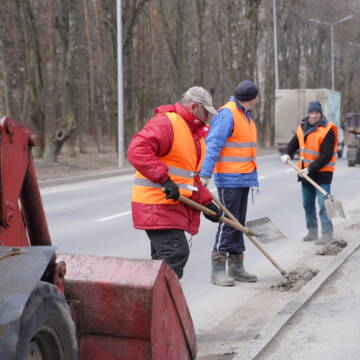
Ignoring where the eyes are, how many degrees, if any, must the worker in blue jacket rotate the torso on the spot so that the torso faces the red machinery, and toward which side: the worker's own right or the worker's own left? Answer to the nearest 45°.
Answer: approximately 45° to the worker's own right

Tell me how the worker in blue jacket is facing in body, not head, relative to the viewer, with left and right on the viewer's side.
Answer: facing the viewer and to the right of the viewer

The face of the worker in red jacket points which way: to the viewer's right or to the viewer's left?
to the viewer's right

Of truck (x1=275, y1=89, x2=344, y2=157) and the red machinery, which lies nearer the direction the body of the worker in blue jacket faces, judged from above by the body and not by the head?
the red machinery

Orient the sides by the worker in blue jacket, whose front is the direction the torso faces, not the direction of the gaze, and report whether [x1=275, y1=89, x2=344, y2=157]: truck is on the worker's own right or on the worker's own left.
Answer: on the worker's own left

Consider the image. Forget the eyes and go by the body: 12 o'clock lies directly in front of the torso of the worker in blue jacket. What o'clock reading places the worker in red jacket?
The worker in red jacket is roughly at 2 o'clock from the worker in blue jacket.

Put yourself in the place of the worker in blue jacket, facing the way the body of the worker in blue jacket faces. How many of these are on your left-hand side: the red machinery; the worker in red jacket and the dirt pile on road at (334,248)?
1

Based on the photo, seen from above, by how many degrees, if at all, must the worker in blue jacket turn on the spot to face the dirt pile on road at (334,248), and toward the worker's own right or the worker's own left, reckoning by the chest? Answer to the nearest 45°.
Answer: approximately 90° to the worker's own left
